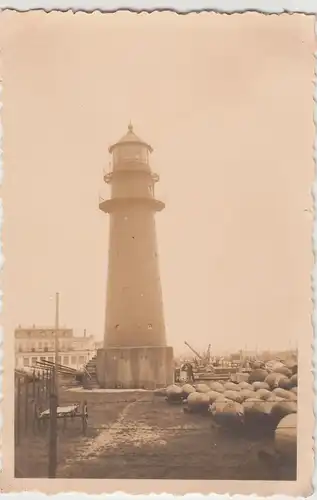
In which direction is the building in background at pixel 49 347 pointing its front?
toward the camera
